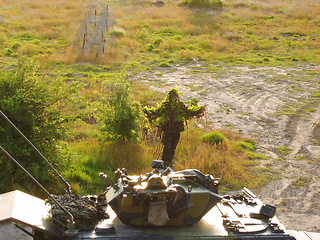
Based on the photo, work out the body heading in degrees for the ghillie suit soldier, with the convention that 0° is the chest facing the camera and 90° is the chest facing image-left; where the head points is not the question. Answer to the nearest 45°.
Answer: approximately 0°

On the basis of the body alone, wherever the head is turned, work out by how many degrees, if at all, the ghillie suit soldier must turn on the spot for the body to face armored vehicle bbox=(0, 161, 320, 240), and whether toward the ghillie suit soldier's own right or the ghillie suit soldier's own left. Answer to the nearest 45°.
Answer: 0° — they already face it

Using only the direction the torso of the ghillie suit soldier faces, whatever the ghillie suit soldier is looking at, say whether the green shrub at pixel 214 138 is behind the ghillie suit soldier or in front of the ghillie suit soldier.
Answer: behind

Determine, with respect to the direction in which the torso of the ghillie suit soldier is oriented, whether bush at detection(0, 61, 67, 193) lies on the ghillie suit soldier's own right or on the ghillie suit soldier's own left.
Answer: on the ghillie suit soldier's own right

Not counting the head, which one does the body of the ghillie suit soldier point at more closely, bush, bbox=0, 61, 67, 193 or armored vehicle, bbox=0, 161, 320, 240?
the armored vehicle

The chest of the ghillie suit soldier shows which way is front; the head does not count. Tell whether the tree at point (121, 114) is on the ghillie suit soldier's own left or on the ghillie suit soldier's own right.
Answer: on the ghillie suit soldier's own right

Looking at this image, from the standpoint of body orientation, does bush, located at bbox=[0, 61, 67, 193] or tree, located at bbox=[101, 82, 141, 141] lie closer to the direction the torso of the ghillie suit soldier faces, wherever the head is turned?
the bush
